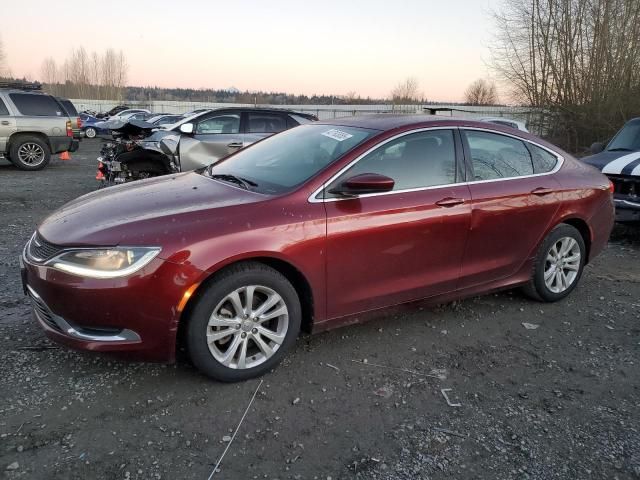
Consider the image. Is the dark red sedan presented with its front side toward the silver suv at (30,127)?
no

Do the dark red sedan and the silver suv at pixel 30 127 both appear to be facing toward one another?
no

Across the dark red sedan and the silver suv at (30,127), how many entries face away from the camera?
0

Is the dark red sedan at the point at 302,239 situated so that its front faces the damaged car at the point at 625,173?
no

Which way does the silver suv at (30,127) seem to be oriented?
to the viewer's left

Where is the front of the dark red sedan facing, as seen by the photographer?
facing the viewer and to the left of the viewer

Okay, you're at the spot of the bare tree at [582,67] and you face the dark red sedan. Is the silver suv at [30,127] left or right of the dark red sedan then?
right

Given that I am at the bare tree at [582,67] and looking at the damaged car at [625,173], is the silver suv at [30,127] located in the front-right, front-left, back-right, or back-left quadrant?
front-right

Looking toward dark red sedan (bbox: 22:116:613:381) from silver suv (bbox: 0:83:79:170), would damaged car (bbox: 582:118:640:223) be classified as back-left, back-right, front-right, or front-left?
front-left

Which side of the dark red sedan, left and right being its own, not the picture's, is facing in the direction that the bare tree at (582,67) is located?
back
